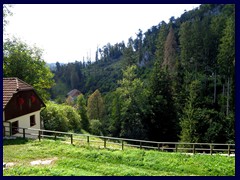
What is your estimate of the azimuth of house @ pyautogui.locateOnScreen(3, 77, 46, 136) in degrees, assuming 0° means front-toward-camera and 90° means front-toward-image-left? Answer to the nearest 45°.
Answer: approximately 315°

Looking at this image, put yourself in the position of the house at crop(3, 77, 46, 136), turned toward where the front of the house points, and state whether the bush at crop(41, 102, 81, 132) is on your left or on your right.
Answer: on your left

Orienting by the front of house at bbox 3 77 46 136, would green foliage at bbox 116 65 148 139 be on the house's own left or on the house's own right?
on the house's own left

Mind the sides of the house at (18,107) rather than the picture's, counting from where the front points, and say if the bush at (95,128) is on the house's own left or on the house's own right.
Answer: on the house's own left
